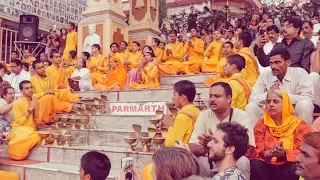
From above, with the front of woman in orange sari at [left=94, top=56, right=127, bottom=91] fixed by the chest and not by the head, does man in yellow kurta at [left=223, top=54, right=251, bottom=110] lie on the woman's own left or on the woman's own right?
on the woman's own left

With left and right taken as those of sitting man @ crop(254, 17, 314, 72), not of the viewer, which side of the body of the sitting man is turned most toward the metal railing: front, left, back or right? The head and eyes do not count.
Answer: right

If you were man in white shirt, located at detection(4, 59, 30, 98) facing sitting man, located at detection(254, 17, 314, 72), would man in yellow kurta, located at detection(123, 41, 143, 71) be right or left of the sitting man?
left

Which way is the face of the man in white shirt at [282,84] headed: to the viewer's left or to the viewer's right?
to the viewer's left

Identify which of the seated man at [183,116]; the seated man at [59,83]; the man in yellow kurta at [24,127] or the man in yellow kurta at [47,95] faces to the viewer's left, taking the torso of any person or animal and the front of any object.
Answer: the seated man at [183,116]

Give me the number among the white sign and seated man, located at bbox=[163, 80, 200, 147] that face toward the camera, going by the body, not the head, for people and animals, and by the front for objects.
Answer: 1
